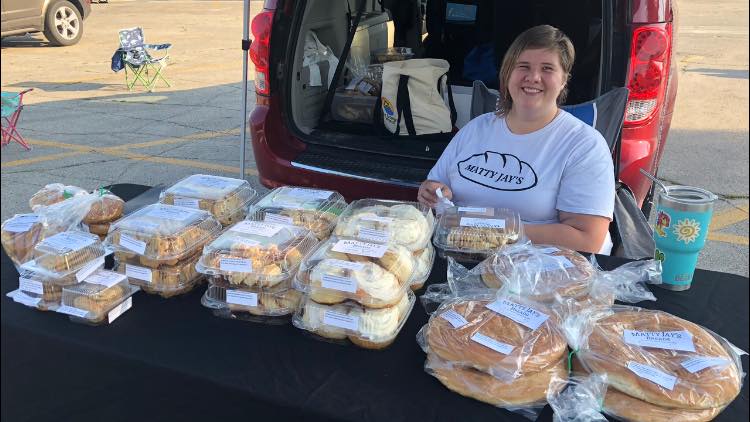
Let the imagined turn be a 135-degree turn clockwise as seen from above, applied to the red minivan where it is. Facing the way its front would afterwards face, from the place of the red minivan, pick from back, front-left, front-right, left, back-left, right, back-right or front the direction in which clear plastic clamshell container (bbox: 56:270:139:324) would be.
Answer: front-right

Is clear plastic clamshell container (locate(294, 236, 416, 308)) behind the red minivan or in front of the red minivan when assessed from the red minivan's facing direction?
behind

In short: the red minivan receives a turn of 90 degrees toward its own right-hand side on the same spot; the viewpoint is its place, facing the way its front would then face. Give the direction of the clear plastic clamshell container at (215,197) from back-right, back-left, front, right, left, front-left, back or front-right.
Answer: right

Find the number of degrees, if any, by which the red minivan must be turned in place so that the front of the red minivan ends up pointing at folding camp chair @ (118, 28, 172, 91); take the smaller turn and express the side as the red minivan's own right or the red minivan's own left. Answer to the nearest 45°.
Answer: approximately 45° to the red minivan's own left

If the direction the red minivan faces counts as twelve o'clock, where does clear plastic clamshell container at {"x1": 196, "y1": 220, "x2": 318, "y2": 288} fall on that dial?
The clear plastic clamshell container is roughly at 6 o'clock from the red minivan.

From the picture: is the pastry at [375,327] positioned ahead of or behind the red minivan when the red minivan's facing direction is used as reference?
behind

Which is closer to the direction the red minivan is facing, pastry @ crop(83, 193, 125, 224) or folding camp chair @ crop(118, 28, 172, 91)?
the folding camp chair

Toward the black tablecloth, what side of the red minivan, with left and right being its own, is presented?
back

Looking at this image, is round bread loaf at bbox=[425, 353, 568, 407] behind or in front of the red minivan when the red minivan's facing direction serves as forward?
behind

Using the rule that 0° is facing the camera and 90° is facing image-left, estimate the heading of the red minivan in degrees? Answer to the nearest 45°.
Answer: approximately 180°

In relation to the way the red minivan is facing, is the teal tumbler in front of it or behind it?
behind

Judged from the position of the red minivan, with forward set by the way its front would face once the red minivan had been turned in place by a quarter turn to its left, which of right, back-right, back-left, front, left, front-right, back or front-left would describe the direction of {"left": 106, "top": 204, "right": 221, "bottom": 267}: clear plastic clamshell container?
left

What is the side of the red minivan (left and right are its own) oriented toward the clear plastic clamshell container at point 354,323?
back

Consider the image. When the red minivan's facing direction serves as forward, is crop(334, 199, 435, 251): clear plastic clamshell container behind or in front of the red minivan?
behind

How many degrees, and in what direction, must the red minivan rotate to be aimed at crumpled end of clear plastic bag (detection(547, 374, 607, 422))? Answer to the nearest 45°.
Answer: approximately 180°

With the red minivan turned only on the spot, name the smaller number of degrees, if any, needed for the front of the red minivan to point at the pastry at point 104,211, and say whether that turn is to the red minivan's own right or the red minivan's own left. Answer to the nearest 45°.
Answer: approximately 180°

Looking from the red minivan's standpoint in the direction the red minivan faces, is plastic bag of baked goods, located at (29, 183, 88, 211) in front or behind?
behind

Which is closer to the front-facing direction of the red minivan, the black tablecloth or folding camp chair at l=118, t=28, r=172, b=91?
the folding camp chair
